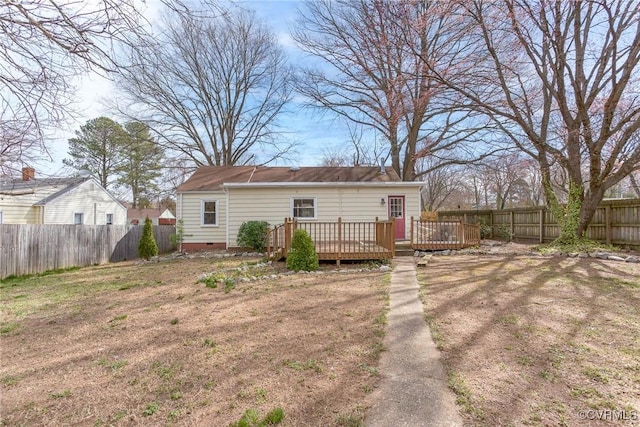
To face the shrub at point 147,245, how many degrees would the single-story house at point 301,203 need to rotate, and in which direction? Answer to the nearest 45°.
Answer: approximately 90° to its left

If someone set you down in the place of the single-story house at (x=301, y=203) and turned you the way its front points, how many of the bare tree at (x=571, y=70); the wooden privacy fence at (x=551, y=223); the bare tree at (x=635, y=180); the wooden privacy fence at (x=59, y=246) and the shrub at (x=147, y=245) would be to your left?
2

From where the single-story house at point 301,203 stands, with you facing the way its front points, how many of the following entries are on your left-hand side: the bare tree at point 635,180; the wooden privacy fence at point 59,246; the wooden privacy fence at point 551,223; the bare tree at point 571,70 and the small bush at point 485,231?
1

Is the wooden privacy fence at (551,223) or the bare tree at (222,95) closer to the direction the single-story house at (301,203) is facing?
the bare tree

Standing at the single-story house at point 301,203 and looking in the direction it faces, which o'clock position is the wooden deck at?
The wooden deck is roughly at 11 o'clock from the single-story house.

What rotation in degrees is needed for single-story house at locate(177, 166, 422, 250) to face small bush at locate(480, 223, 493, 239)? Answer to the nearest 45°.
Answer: approximately 90° to its right

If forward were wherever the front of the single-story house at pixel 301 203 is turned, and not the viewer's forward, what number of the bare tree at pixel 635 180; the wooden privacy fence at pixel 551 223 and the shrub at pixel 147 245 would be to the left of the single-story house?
2

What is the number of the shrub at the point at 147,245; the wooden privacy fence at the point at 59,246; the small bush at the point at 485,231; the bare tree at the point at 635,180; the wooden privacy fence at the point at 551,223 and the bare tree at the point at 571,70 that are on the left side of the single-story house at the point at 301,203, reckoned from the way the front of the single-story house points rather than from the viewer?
2

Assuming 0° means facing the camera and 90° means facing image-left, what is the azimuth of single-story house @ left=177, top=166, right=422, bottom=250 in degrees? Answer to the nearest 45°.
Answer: approximately 180°

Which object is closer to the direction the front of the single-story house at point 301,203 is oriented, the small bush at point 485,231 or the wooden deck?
the small bush

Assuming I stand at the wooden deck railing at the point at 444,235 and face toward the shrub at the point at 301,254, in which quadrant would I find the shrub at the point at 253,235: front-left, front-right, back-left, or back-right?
front-right

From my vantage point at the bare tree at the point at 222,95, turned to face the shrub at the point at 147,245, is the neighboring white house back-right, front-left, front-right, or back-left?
front-right

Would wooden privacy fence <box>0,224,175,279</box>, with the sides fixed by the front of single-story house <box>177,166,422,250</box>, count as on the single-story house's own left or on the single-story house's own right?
on the single-story house's own left
